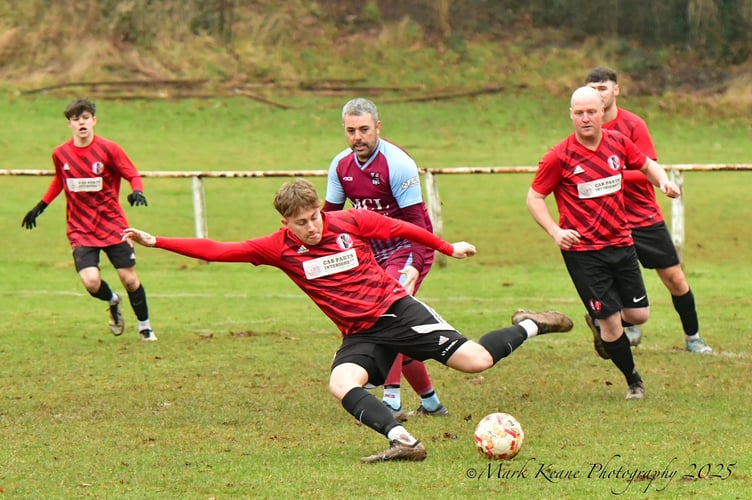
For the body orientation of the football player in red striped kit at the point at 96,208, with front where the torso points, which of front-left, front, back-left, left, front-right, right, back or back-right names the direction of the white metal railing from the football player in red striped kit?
back-left

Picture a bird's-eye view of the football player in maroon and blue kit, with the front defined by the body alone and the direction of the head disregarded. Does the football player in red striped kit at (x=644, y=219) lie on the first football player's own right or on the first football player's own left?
on the first football player's own left

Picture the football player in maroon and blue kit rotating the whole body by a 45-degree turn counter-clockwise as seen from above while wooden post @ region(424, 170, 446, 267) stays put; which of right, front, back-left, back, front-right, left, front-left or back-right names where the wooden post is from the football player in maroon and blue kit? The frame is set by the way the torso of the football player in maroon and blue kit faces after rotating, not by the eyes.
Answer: back-left

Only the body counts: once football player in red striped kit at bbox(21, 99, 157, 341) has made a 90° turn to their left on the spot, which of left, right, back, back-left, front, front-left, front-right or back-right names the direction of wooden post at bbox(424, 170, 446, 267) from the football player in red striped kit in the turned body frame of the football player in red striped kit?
front-left

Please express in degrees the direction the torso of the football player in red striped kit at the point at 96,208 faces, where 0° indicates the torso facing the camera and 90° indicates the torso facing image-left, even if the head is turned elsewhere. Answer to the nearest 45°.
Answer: approximately 0°

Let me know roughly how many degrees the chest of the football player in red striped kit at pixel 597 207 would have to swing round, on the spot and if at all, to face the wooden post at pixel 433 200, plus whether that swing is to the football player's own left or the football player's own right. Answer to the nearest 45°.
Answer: approximately 180°

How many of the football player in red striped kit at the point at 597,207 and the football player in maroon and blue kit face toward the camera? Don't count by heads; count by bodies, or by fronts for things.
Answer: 2

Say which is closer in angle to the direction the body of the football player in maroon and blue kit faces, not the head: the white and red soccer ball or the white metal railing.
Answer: the white and red soccer ball

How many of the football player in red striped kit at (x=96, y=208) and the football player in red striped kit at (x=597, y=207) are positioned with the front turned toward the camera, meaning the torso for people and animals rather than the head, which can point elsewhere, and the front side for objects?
2
